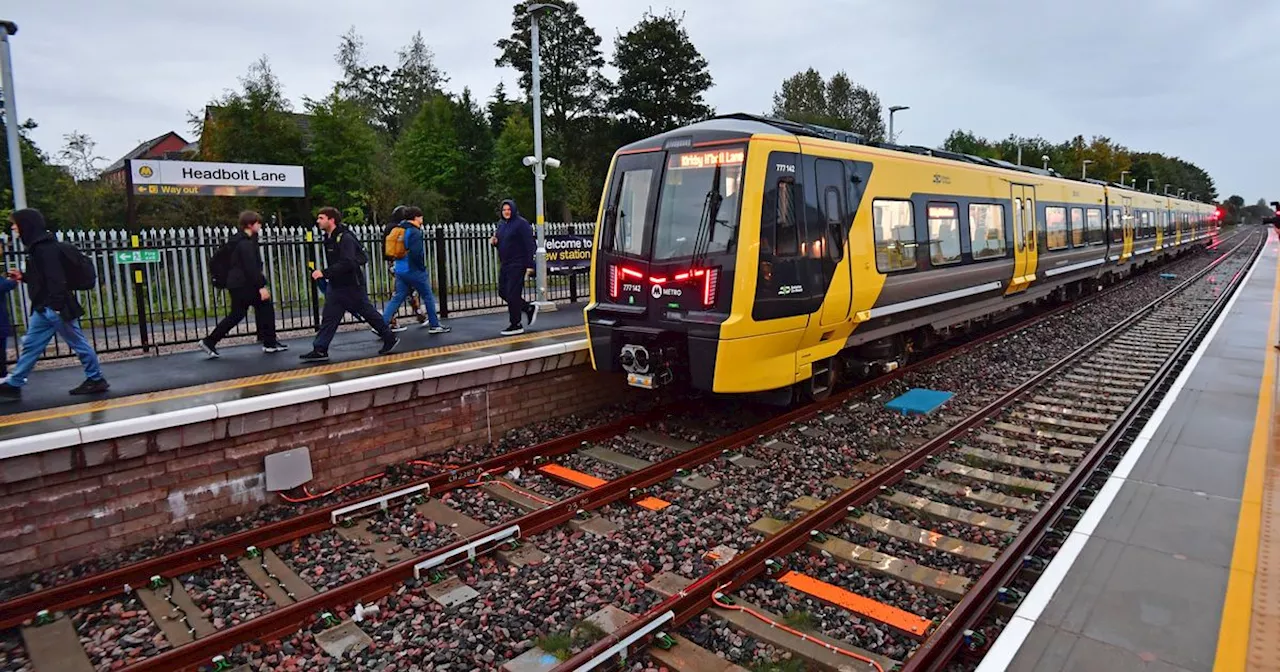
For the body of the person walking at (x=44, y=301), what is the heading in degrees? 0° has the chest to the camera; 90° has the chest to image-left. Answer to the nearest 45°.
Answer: approximately 90°

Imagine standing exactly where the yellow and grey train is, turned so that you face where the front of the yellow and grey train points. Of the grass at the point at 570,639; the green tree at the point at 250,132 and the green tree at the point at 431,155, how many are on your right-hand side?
2

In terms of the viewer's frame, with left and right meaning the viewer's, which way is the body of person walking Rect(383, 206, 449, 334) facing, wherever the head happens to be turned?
facing to the right of the viewer

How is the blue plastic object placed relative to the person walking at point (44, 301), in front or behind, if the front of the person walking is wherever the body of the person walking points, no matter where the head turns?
behind

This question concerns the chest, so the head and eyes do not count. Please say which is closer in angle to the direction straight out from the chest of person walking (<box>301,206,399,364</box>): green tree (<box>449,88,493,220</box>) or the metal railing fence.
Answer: the metal railing fence

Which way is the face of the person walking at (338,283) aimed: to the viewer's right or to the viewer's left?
to the viewer's left

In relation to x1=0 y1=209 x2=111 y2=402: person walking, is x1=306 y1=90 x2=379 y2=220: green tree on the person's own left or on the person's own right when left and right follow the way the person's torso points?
on the person's own right

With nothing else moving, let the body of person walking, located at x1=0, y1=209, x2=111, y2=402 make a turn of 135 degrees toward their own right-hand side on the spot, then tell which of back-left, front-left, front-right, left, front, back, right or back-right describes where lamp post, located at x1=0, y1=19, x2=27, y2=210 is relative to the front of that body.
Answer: front-left

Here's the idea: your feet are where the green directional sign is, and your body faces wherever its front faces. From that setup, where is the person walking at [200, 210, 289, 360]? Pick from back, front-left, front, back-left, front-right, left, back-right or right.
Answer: front-left

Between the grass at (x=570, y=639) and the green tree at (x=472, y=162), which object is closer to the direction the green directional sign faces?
the grass

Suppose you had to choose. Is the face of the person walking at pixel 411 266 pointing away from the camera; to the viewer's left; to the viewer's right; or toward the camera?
to the viewer's right

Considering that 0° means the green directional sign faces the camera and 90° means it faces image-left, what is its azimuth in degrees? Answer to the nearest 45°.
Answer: approximately 0°

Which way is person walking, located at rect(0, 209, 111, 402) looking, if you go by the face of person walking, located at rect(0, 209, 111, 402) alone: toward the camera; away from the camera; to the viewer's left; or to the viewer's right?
to the viewer's left

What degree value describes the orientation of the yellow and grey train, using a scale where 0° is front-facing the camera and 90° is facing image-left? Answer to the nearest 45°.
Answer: approximately 45°
